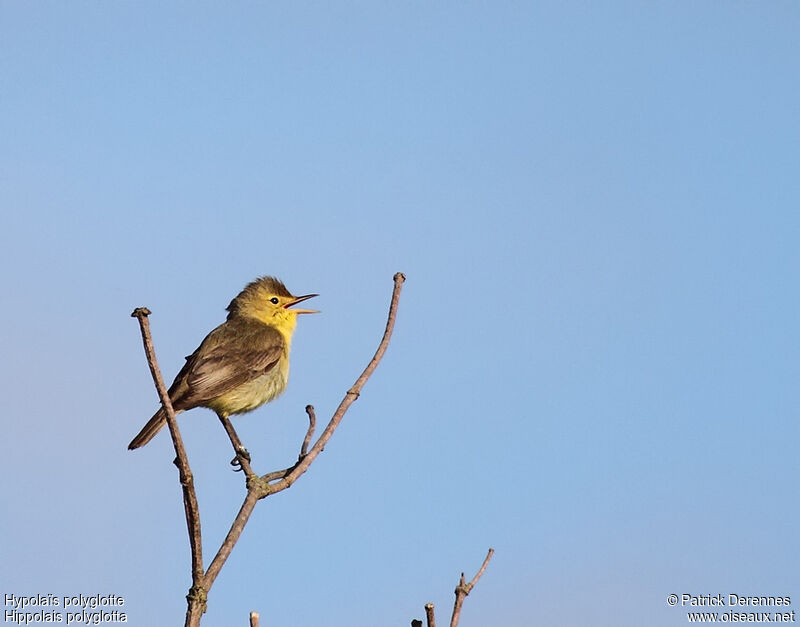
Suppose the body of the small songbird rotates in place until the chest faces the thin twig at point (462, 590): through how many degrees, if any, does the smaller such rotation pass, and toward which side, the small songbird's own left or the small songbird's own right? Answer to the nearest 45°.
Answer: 0° — it already faces it

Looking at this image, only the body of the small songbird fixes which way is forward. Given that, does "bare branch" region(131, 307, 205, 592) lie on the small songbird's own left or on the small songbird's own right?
on the small songbird's own right

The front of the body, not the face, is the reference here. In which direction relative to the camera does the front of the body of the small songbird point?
to the viewer's right

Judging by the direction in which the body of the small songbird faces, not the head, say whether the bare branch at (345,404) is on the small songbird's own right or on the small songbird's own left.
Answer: on the small songbird's own right
